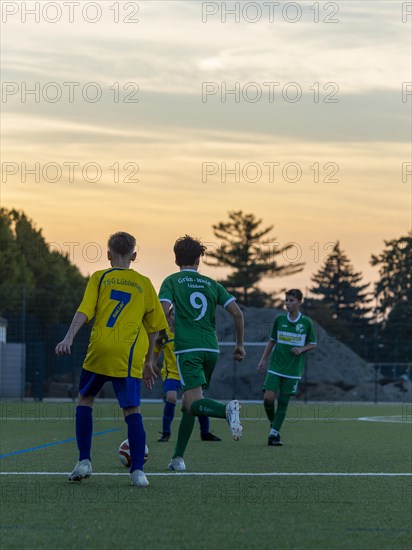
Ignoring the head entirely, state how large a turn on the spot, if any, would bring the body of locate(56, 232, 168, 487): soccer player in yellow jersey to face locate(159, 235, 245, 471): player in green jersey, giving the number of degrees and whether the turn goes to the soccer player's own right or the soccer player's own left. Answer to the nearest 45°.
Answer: approximately 45° to the soccer player's own right

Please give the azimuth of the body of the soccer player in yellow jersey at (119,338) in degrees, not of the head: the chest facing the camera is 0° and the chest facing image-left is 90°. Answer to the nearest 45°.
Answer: approximately 180°

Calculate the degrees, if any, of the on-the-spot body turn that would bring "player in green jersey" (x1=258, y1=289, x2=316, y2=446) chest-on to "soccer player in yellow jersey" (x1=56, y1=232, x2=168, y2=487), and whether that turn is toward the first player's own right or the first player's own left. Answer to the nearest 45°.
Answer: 0° — they already face them

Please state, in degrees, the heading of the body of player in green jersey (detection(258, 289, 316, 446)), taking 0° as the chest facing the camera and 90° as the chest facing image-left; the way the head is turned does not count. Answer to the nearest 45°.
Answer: approximately 0°

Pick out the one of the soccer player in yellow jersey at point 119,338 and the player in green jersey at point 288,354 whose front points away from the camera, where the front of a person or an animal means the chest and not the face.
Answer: the soccer player in yellow jersey

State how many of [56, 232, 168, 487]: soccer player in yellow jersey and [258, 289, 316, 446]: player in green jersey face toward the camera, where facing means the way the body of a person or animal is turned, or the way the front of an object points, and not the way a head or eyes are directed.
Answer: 1

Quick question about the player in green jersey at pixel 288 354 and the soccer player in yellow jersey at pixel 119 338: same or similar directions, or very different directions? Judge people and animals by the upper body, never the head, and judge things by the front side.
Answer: very different directions
